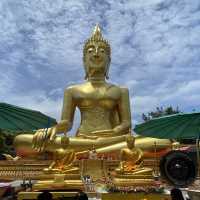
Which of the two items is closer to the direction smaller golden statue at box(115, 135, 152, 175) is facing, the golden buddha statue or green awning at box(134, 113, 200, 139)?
the golden buddha statue

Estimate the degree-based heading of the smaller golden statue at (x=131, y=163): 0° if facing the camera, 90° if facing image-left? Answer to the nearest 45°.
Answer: approximately 0°

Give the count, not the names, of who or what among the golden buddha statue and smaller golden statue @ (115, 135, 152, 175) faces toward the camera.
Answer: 2

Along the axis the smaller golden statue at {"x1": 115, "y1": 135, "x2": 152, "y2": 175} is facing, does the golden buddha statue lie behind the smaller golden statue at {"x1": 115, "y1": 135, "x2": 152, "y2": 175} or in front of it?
behind
